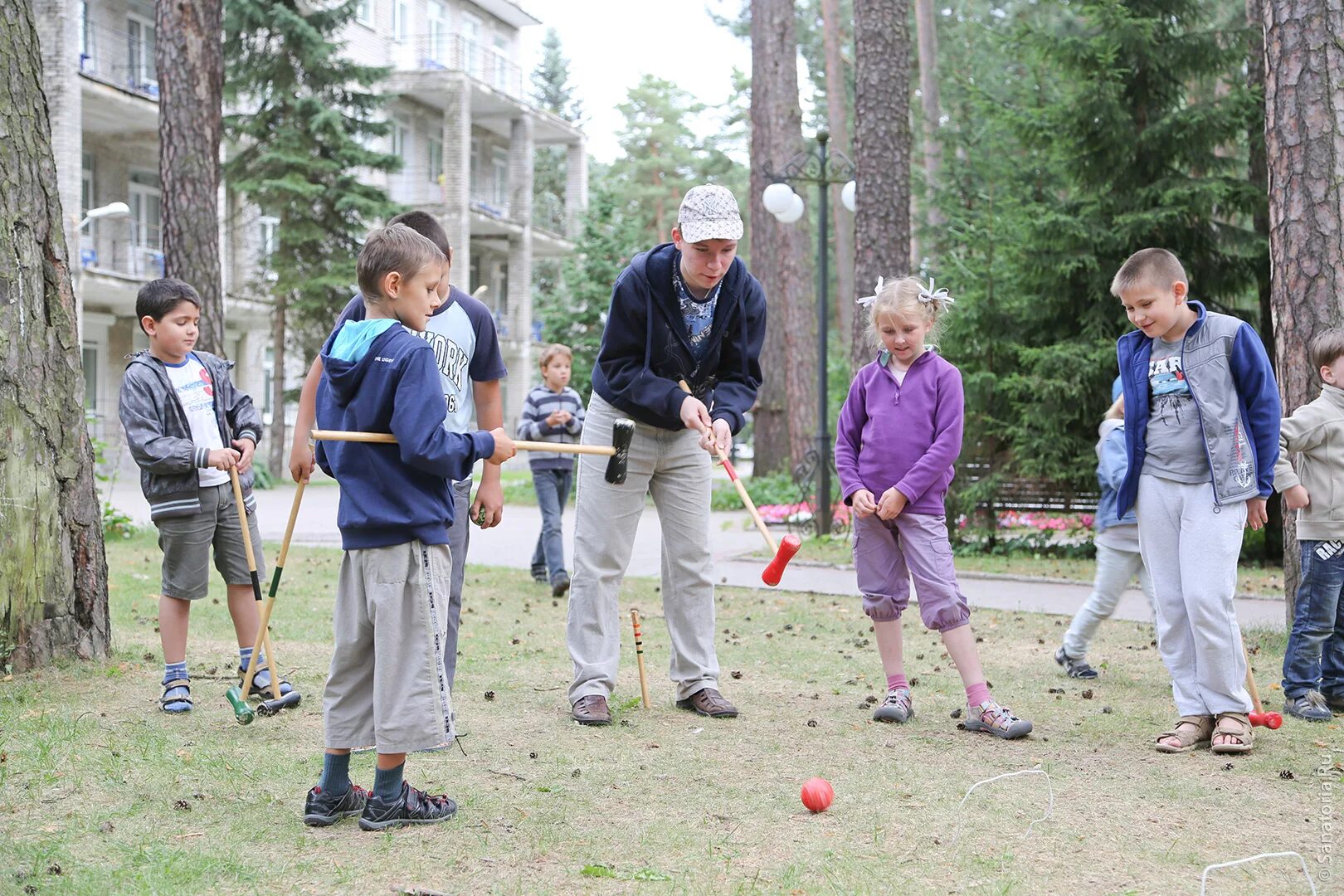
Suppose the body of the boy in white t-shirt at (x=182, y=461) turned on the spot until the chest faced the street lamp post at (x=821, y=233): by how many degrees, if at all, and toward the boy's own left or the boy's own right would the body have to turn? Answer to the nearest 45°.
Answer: approximately 90° to the boy's own left

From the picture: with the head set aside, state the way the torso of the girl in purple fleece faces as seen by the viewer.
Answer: toward the camera

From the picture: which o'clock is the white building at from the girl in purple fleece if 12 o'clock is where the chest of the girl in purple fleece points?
The white building is roughly at 5 o'clock from the girl in purple fleece.

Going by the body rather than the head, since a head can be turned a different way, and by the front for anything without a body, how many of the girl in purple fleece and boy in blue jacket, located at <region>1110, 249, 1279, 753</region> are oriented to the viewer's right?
0

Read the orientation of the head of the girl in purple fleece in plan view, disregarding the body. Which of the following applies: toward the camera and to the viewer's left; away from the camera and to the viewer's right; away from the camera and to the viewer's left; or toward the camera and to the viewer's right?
toward the camera and to the viewer's left

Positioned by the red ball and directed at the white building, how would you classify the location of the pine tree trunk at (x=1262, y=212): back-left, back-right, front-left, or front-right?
front-right

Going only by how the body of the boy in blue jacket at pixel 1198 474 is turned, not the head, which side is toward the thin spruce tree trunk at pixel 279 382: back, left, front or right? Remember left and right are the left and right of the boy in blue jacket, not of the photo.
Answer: right

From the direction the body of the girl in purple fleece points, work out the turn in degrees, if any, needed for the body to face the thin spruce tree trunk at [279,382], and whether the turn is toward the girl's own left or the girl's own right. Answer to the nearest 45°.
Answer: approximately 135° to the girl's own right

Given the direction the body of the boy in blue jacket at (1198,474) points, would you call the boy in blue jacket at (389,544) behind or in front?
in front

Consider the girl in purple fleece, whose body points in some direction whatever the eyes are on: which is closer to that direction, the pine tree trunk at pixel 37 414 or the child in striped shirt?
the pine tree trunk

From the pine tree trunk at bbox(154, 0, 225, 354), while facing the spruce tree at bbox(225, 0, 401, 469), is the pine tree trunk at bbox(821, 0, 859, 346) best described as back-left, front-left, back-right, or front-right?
front-right

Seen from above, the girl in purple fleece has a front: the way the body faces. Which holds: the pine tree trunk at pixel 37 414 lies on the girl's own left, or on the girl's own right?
on the girl's own right

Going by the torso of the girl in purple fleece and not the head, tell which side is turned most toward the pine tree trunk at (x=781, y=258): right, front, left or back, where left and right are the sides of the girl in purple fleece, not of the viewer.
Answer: back

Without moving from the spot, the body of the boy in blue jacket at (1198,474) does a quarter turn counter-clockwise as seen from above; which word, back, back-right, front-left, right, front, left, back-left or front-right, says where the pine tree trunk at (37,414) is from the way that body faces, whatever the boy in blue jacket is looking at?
back-right

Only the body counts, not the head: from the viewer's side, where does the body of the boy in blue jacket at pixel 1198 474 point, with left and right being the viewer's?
facing the viewer and to the left of the viewer
